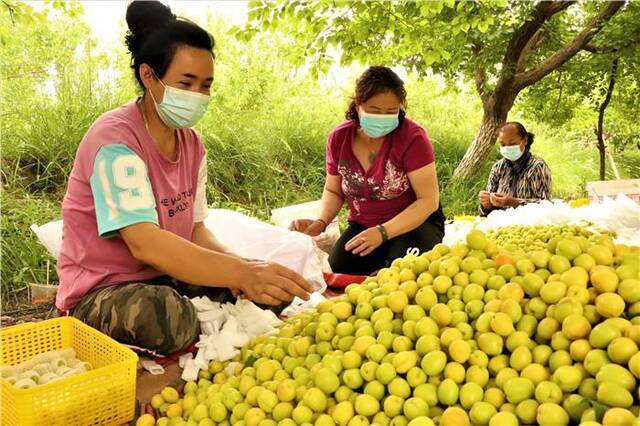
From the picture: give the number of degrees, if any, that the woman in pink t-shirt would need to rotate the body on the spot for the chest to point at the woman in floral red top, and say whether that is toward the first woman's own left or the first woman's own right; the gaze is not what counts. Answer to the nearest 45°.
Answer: approximately 90° to the first woman's own left

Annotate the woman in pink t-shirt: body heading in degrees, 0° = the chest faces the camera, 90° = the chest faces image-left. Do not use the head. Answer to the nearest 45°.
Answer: approximately 315°

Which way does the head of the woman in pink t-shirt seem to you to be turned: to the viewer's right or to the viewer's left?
to the viewer's right

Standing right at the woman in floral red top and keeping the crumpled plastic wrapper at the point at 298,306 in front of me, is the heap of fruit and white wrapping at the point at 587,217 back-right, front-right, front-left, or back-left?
back-left

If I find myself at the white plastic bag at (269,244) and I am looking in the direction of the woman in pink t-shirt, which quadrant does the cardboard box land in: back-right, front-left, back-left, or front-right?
back-left

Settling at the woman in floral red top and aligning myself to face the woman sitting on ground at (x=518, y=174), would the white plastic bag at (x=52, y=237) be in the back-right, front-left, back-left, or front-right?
back-left

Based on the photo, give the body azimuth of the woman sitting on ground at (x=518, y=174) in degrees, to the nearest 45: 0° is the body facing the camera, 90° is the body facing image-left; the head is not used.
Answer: approximately 45°

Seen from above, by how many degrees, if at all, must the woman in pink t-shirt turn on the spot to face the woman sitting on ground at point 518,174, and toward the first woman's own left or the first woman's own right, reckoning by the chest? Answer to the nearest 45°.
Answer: approximately 90° to the first woman's own left
